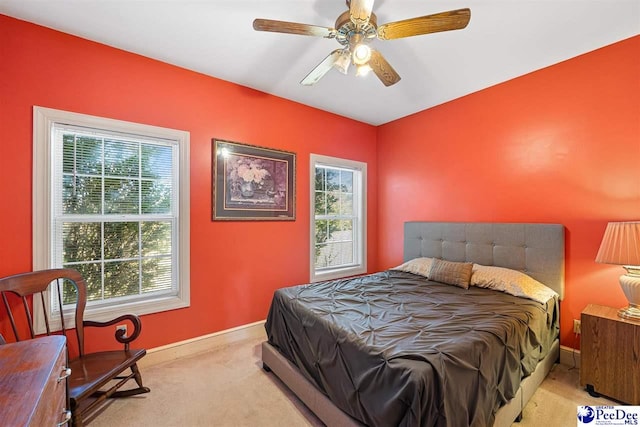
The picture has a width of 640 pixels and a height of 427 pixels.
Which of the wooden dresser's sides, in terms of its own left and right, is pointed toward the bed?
front

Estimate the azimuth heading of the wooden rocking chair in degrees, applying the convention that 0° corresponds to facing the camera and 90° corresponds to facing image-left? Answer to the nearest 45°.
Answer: approximately 315°

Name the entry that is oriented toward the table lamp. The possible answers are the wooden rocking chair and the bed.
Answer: the wooden rocking chair

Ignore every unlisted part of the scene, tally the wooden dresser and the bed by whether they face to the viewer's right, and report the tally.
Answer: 1

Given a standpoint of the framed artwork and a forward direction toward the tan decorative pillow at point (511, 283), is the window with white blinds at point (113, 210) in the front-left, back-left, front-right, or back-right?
back-right

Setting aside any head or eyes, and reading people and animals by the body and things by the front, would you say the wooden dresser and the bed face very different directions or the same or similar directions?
very different directions

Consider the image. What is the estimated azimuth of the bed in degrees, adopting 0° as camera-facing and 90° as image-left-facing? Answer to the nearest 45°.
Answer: approximately 45°

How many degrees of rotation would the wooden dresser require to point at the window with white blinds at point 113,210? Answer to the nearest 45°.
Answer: approximately 90° to its left

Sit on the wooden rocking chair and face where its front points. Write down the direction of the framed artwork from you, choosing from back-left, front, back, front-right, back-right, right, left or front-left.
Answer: front-left

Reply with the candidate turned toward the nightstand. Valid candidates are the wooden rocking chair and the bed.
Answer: the wooden rocking chair

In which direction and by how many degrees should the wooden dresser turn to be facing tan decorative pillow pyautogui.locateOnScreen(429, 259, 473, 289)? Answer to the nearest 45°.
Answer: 0° — it already faces it

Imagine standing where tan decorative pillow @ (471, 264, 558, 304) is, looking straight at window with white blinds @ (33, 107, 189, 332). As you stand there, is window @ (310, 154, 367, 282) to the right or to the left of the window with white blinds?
right

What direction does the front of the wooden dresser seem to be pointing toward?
to the viewer's right
